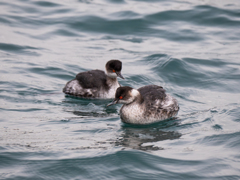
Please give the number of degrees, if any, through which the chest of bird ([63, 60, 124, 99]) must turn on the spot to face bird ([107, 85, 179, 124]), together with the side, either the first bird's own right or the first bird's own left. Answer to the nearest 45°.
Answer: approximately 45° to the first bird's own right

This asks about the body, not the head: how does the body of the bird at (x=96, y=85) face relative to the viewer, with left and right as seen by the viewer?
facing to the right of the viewer
